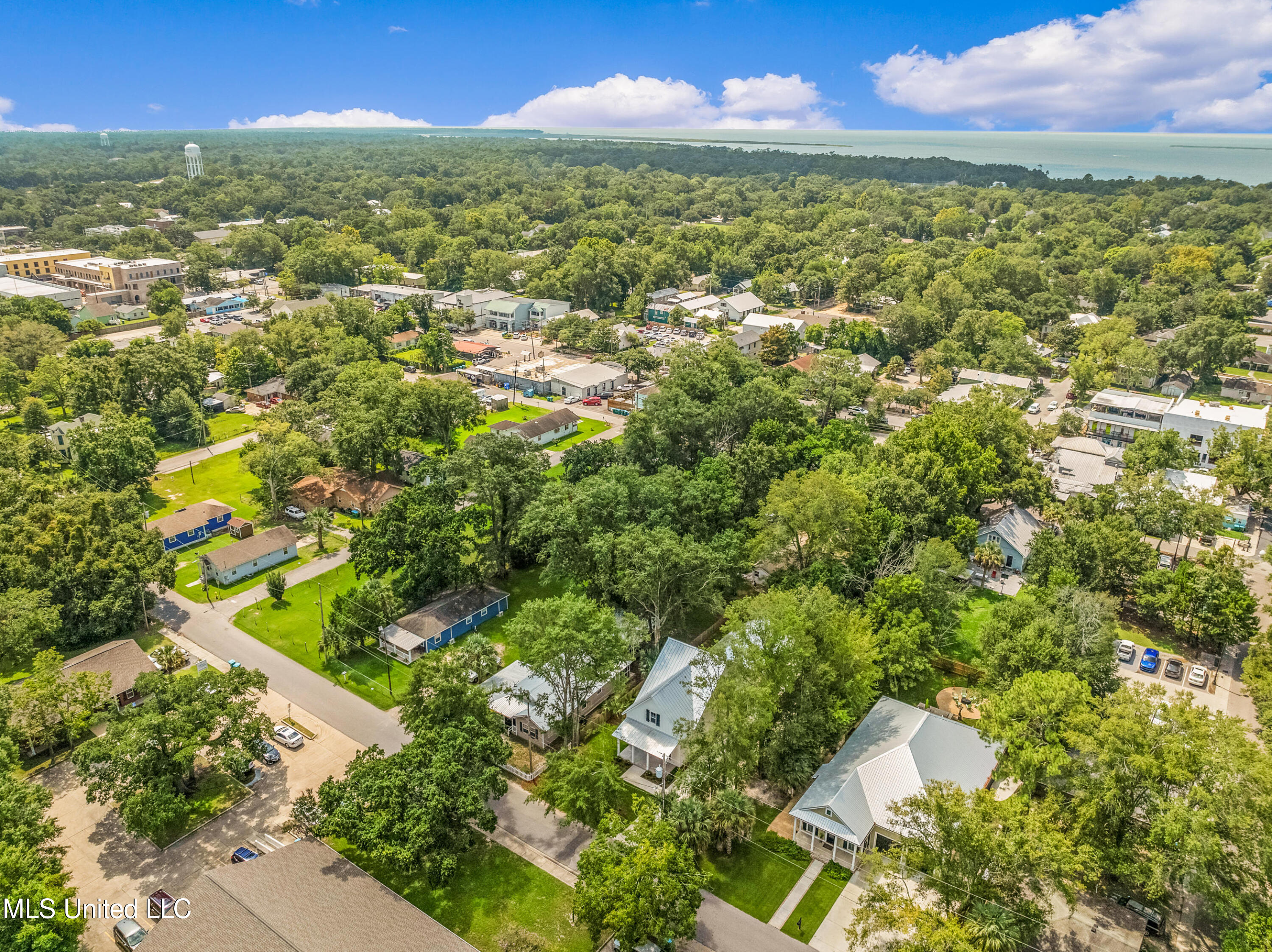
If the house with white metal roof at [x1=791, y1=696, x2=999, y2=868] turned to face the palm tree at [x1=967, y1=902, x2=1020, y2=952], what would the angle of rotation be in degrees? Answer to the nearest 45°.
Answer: approximately 90° to its left

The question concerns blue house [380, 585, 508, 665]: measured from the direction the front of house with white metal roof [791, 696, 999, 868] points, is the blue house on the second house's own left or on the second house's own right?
on the second house's own right

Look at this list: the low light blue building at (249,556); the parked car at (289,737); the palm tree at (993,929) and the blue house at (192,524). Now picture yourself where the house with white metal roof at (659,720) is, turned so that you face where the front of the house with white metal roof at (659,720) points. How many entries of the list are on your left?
1

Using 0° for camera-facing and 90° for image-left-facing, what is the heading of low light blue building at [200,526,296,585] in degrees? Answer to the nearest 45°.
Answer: approximately 45°

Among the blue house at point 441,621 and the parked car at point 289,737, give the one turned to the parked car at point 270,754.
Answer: the blue house

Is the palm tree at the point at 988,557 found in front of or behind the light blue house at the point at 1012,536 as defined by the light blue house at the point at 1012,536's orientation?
in front

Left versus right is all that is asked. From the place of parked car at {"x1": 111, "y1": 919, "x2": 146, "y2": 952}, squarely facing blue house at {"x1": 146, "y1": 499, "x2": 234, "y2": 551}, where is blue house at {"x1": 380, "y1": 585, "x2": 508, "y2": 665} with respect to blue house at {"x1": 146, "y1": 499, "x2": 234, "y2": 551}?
right

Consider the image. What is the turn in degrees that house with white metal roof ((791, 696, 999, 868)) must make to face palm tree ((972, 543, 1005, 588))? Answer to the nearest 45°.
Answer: approximately 135° to its right

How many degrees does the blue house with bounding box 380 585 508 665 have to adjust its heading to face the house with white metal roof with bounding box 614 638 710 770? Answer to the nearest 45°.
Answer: approximately 90° to its left

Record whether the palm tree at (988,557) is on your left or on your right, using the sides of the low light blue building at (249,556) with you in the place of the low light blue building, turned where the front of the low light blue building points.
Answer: on your left

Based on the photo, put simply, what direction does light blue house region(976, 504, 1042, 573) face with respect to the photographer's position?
facing the viewer and to the left of the viewer

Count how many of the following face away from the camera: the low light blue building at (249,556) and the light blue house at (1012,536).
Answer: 0

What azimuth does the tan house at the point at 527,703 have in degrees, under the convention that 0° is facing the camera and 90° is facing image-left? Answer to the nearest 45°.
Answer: approximately 45°
